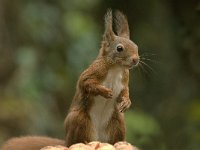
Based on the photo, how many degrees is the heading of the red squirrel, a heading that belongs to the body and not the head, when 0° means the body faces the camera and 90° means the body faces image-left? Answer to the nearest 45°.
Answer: approximately 315°

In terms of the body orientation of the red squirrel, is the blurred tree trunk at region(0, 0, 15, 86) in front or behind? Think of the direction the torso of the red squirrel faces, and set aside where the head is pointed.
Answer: behind
